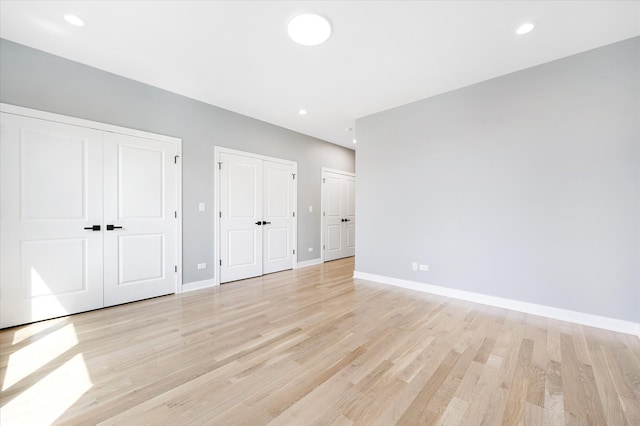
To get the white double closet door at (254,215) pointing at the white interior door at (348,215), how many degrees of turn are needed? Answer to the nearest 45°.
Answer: approximately 90° to its left

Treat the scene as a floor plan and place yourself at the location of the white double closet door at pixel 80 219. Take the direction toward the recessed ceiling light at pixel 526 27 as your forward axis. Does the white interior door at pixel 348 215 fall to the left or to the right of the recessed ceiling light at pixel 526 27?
left

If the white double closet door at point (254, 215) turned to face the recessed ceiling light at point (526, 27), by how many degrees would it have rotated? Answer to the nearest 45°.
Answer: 0° — it already faces it

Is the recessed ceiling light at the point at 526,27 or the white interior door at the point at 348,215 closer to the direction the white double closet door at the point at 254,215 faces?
the recessed ceiling light

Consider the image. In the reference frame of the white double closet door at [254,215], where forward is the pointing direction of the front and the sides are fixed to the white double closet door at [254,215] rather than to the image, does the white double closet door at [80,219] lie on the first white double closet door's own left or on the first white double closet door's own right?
on the first white double closet door's own right

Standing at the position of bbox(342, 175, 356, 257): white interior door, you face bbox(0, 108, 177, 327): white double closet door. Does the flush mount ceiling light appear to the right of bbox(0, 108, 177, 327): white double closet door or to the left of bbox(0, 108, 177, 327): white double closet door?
left

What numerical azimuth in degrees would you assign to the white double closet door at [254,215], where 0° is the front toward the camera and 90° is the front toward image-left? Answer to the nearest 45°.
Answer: approximately 315°

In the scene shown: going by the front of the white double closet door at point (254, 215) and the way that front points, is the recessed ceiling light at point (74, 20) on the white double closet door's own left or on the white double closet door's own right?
on the white double closet door's own right

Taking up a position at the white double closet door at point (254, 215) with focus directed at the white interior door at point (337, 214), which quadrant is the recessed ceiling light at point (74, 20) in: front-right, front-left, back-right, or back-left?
back-right

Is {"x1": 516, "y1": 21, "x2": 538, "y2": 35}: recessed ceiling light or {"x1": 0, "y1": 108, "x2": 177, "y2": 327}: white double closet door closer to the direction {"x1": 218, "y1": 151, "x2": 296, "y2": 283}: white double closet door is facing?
the recessed ceiling light

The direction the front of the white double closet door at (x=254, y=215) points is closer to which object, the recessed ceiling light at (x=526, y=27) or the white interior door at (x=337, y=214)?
the recessed ceiling light

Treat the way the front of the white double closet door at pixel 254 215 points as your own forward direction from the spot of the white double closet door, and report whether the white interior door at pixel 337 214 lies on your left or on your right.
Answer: on your left
